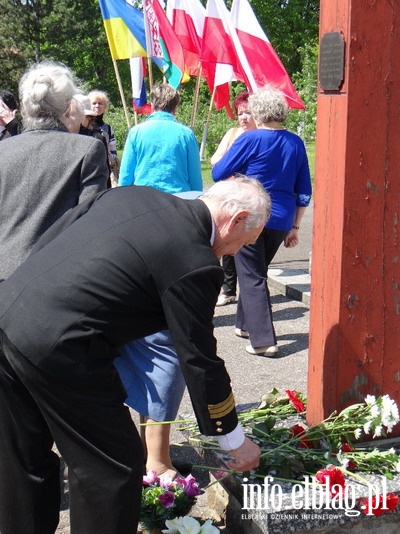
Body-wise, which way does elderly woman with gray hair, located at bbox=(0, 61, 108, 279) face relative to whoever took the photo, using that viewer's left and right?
facing away from the viewer and to the right of the viewer

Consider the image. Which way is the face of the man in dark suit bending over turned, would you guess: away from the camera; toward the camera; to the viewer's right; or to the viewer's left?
to the viewer's right

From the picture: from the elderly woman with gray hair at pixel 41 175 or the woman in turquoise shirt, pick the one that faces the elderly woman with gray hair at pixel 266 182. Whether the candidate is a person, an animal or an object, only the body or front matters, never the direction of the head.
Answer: the elderly woman with gray hair at pixel 41 175

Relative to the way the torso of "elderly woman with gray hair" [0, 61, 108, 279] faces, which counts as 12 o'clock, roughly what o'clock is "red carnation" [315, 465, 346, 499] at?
The red carnation is roughly at 3 o'clock from the elderly woman with gray hair.

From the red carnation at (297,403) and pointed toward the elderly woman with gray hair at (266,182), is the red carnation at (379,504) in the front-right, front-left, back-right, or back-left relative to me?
back-right

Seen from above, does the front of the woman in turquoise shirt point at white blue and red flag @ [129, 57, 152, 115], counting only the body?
yes

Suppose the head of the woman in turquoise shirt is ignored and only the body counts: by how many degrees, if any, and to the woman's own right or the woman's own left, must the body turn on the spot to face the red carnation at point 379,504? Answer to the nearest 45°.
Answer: approximately 180°

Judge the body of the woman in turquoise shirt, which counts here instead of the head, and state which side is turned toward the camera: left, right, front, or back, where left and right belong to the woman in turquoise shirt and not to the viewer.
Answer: back

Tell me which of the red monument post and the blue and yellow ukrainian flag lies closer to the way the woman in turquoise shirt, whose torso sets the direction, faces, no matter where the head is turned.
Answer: the blue and yellow ukrainian flag

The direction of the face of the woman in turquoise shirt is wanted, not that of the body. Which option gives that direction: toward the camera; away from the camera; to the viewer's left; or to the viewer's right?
away from the camera

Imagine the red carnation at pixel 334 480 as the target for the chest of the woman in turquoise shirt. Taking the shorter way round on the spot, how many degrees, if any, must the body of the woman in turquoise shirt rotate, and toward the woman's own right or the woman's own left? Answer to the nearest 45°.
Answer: approximately 180°
